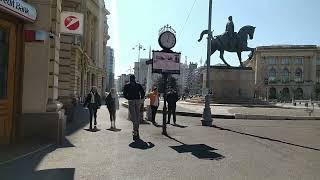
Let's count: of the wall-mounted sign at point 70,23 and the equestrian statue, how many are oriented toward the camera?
1

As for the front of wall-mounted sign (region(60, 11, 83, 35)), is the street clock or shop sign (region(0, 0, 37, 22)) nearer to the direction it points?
the shop sign

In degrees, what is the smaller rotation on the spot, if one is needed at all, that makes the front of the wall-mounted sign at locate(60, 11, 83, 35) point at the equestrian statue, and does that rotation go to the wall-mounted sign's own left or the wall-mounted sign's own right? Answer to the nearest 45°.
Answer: approximately 135° to the wall-mounted sign's own left

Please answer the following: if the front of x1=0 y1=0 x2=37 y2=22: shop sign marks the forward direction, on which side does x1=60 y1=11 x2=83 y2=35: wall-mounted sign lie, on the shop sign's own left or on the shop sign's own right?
on the shop sign's own left

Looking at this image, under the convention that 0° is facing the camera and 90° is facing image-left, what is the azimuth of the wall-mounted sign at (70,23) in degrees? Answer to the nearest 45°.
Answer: approximately 0°

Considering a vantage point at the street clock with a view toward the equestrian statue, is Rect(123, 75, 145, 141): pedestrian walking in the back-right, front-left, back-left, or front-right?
back-left

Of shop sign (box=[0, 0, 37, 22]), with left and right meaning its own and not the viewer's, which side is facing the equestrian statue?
left
